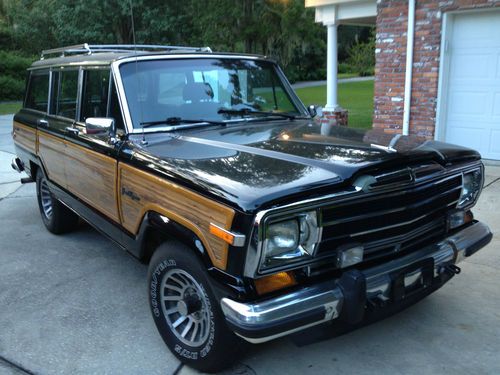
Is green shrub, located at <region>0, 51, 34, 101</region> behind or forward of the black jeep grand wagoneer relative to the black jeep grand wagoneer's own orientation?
behind

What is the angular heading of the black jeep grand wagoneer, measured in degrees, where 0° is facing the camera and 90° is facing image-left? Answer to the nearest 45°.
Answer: approximately 315°

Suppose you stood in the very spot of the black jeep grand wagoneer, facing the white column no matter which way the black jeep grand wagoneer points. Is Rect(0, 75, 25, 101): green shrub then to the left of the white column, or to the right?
left

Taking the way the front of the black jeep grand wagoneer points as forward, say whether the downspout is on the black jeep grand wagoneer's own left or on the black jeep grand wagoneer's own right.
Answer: on the black jeep grand wagoneer's own left

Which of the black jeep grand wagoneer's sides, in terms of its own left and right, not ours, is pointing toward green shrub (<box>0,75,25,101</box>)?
back

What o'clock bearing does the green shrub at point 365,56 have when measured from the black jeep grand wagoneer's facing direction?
The green shrub is roughly at 8 o'clock from the black jeep grand wagoneer.

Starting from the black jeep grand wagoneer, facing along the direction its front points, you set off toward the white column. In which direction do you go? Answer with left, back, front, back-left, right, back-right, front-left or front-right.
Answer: back-left
